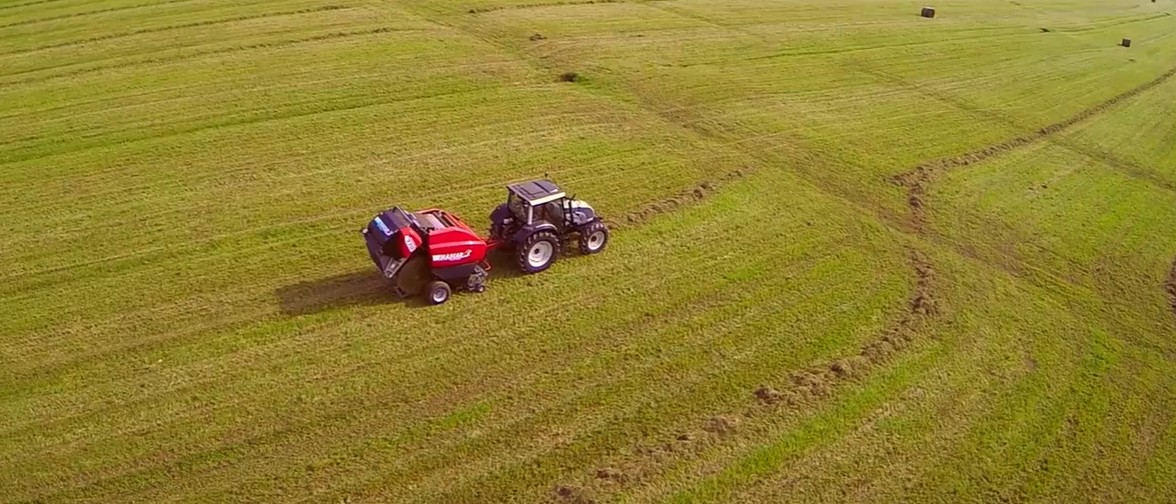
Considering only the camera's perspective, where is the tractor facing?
facing away from the viewer and to the right of the viewer
